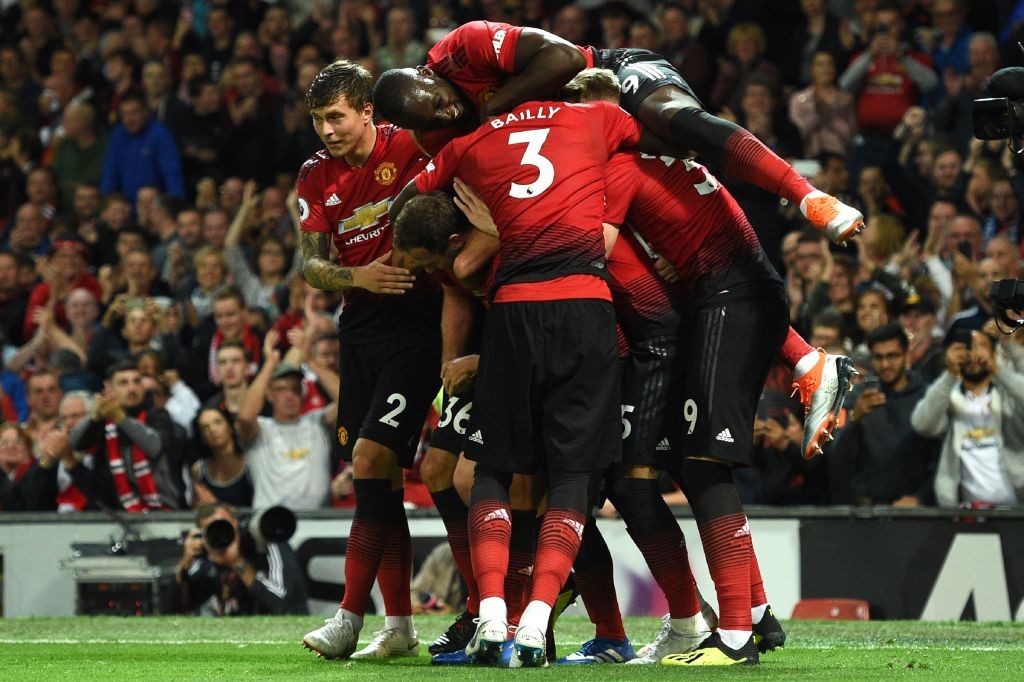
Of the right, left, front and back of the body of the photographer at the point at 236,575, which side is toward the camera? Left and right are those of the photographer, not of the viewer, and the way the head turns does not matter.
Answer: front

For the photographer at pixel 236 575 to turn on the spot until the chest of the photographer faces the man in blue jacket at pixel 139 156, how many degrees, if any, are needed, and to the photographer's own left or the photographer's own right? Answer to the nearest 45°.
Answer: approximately 180°

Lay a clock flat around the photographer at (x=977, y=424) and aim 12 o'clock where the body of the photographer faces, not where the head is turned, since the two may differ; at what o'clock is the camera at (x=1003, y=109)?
The camera is roughly at 12 o'clock from the photographer.

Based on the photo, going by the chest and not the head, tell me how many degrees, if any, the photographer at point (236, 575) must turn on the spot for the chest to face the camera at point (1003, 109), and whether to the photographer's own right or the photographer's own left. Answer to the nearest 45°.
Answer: approximately 45° to the photographer's own left

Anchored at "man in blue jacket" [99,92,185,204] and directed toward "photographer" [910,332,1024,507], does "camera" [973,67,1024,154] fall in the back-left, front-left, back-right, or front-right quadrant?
front-right

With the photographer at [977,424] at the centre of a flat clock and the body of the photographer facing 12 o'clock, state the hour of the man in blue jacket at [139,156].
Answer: The man in blue jacket is roughly at 4 o'clock from the photographer.

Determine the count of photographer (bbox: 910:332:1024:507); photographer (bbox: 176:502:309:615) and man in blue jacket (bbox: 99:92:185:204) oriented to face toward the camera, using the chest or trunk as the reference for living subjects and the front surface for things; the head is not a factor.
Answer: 3

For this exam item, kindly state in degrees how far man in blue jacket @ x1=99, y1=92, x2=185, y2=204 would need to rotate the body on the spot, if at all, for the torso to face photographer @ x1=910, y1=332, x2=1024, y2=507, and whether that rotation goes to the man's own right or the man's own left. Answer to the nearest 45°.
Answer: approximately 45° to the man's own left

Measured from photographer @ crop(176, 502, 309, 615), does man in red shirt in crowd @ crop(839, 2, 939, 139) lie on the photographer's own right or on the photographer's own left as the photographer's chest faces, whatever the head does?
on the photographer's own left

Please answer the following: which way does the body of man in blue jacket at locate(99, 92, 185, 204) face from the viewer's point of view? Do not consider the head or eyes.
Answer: toward the camera
